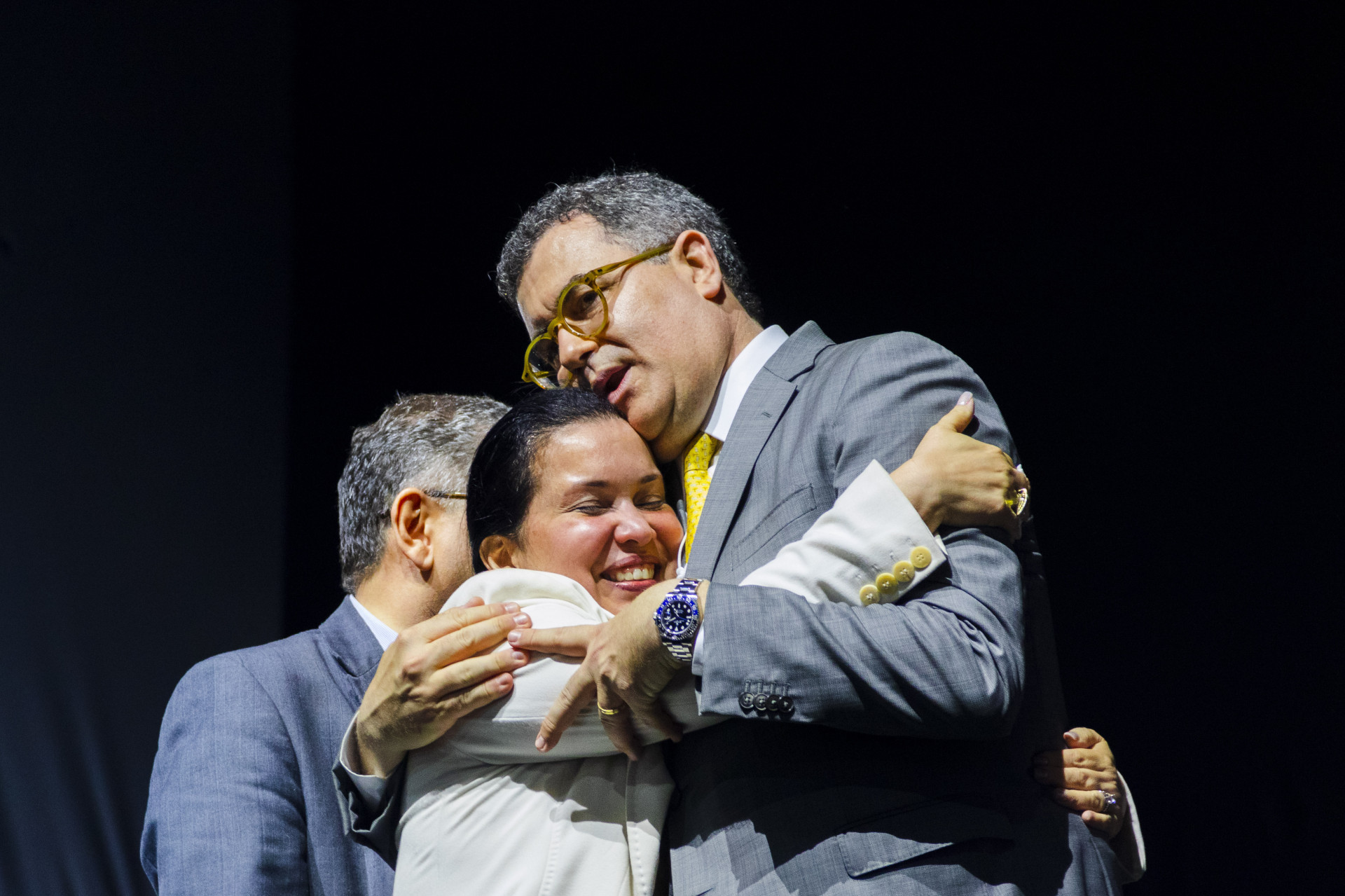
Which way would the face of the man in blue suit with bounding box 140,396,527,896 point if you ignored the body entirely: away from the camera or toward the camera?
away from the camera

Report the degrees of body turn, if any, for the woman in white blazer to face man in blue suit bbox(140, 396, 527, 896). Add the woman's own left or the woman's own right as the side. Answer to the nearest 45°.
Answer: approximately 180°

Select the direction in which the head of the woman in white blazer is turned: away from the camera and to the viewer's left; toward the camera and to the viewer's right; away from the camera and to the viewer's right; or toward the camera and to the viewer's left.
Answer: toward the camera and to the viewer's right

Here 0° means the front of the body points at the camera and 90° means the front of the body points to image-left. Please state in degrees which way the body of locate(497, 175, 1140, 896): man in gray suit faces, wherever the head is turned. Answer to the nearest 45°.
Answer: approximately 45°
